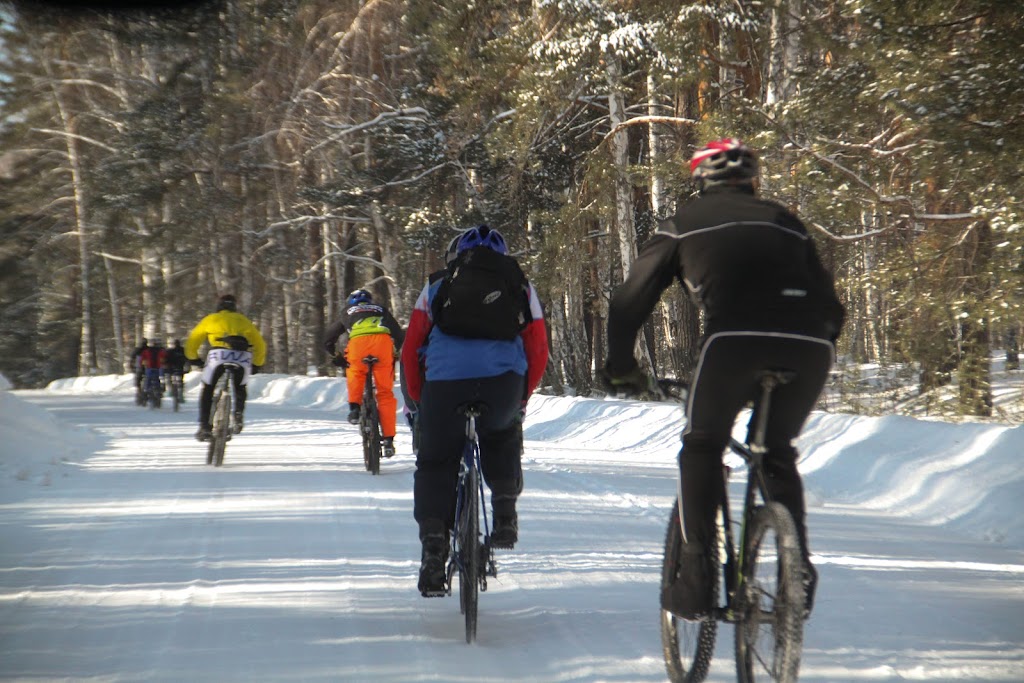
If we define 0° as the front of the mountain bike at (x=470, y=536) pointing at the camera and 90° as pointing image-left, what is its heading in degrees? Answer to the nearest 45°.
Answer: approximately 180°

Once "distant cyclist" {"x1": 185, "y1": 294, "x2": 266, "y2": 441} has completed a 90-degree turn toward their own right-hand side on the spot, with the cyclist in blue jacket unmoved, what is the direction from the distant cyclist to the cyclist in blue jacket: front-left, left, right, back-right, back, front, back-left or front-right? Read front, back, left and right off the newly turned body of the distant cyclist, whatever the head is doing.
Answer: right

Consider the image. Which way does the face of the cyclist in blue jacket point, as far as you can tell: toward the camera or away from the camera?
away from the camera

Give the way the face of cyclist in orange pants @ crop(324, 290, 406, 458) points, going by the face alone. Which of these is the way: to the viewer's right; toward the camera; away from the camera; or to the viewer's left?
away from the camera

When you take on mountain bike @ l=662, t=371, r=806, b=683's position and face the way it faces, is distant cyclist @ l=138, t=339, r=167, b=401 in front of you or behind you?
in front

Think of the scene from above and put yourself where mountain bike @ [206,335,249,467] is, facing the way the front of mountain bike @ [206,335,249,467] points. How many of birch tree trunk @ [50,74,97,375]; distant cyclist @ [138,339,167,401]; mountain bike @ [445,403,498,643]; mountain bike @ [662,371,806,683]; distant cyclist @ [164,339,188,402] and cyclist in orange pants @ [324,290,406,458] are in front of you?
3

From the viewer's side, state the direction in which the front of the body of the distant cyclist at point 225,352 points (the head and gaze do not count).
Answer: away from the camera

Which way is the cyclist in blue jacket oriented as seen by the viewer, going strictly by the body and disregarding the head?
away from the camera

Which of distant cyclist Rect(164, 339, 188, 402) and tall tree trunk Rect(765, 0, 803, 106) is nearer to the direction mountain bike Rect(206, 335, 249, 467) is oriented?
the distant cyclist

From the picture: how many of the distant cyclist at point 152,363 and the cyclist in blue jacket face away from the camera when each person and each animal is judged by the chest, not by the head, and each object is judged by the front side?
2

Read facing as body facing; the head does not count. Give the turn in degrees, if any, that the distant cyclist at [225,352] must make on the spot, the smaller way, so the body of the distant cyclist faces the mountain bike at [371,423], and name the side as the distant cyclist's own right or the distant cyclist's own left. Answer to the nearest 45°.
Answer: approximately 135° to the distant cyclist's own right

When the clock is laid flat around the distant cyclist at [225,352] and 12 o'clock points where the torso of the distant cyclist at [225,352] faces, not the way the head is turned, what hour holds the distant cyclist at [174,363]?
the distant cyclist at [174,363] is roughly at 12 o'clock from the distant cyclist at [225,352].

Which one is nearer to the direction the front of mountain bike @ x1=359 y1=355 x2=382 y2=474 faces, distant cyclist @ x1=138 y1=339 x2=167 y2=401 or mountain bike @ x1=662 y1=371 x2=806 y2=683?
the distant cyclist

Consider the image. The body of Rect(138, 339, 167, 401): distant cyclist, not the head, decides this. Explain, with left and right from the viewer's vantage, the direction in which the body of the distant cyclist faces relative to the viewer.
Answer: facing away from the viewer

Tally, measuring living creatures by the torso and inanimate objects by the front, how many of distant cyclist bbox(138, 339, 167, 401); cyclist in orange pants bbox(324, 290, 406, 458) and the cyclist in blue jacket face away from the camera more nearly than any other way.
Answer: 3

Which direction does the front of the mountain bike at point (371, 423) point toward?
away from the camera

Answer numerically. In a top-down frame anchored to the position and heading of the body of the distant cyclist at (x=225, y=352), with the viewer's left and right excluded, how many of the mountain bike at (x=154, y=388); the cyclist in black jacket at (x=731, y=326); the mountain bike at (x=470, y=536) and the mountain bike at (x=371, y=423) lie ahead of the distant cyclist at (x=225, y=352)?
1
